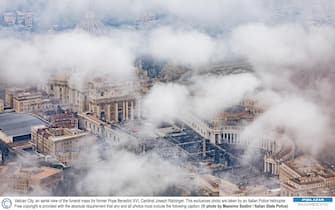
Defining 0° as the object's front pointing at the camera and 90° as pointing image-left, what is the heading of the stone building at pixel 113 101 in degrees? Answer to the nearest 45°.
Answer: approximately 315°

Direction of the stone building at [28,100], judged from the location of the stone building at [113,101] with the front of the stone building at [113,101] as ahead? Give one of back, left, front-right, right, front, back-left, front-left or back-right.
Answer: back-right
